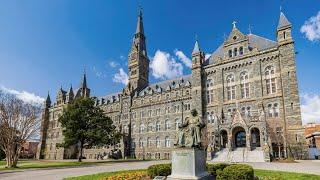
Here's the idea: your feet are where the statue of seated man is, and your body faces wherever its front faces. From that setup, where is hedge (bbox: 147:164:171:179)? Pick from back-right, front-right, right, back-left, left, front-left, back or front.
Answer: right

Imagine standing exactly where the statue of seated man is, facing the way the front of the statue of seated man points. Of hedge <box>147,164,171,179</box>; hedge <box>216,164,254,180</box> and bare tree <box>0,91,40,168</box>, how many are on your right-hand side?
2

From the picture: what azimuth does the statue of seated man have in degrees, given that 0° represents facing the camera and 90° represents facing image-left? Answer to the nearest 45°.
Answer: approximately 45°

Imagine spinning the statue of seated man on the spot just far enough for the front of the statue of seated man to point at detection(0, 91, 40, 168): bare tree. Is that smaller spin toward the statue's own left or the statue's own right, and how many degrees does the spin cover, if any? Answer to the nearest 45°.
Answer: approximately 90° to the statue's own right

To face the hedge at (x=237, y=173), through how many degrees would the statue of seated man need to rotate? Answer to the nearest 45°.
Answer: approximately 135° to its left
